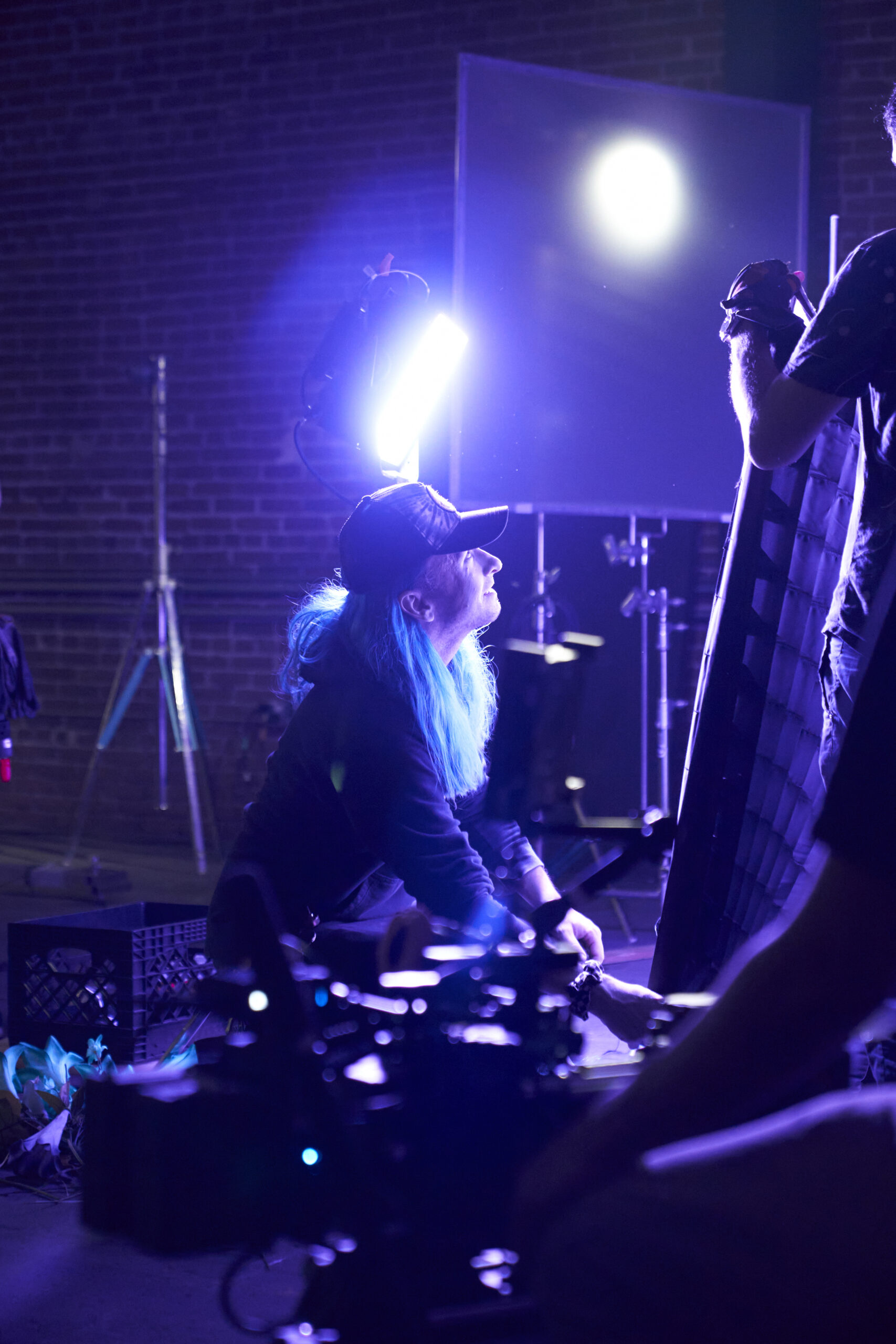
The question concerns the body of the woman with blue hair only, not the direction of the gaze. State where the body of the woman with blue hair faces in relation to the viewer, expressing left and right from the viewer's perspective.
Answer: facing to the right of the viewer

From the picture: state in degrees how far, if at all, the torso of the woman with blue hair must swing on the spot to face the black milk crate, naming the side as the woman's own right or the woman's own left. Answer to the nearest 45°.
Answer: approximately 135° to the woman's own left

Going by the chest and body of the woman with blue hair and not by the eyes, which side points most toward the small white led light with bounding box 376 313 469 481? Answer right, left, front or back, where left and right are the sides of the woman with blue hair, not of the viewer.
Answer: left

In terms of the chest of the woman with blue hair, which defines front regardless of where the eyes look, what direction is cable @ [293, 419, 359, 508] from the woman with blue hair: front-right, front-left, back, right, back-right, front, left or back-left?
left

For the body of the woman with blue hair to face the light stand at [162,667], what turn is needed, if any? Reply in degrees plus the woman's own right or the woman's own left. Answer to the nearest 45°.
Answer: approximately 90° to the woman's own left

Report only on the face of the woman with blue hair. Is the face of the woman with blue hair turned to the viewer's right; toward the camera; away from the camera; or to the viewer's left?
to the viewer's right
